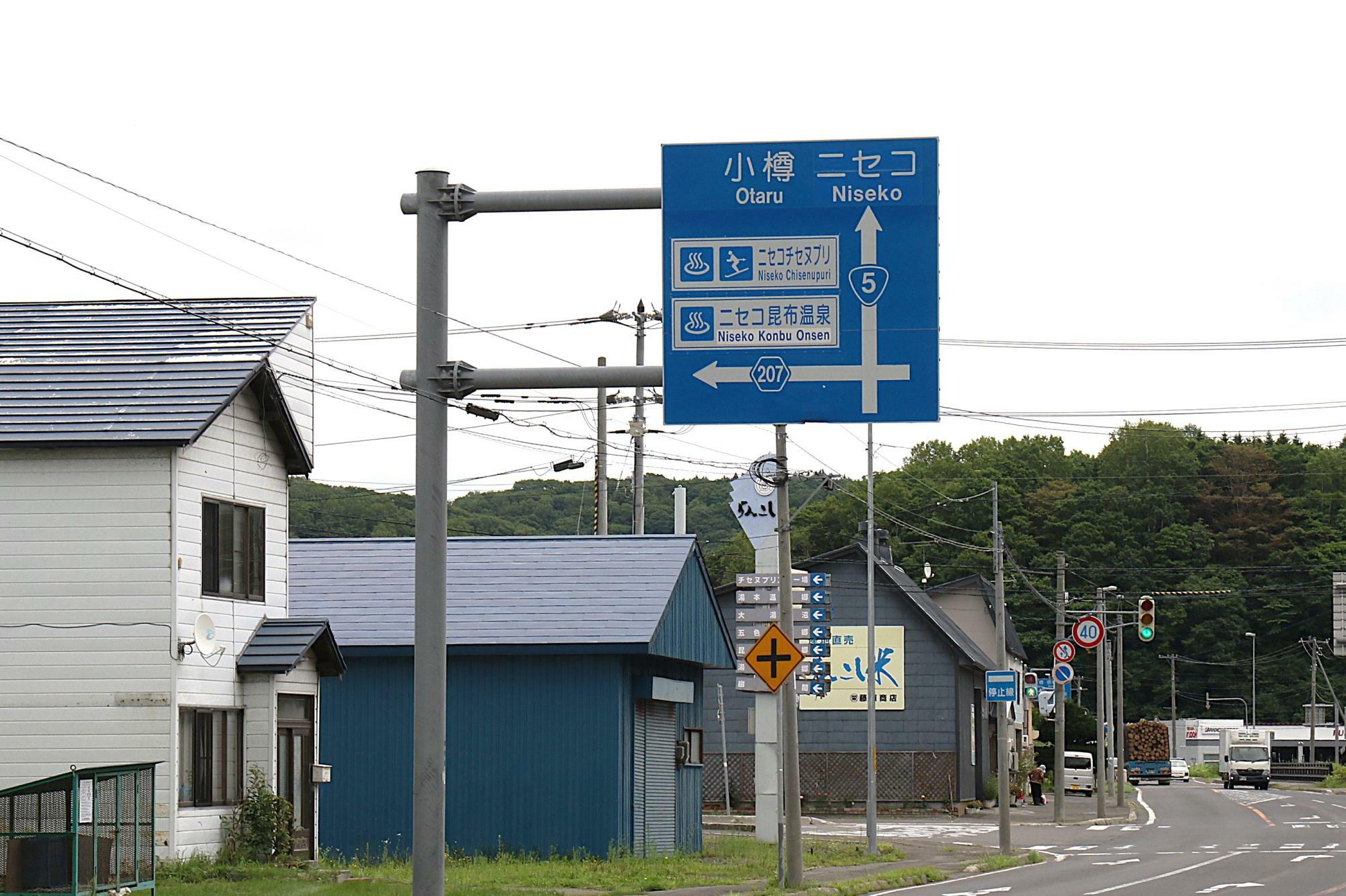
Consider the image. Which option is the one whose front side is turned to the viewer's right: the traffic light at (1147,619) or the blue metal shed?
the blue metal shed

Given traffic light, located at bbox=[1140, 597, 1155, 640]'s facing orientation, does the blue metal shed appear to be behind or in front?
in front

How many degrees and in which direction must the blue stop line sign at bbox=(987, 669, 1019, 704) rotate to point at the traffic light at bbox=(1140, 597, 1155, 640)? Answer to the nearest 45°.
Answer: approximately 180°

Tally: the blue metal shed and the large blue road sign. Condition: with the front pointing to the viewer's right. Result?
1

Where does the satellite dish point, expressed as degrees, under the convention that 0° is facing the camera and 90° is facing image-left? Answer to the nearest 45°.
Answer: approximately 315°

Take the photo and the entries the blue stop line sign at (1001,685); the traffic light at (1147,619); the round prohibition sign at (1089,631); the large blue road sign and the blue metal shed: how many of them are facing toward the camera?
4

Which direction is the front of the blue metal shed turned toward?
to the viewer's right

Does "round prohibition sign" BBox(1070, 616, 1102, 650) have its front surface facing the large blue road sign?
yes

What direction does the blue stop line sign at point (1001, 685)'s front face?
toward the camera

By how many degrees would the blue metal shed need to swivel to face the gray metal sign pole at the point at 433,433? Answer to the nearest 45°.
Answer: approximately 90° to its right

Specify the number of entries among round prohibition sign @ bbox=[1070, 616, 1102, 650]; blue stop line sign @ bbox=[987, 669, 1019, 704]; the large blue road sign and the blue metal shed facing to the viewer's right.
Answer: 1

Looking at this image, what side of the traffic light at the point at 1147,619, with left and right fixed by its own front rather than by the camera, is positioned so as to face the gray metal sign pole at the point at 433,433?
front

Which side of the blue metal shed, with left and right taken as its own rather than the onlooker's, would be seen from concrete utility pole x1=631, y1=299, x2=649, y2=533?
left

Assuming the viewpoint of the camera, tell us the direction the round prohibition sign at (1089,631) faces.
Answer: facing the viewer

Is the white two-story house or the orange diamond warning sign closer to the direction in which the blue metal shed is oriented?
the orange diamond warning sign

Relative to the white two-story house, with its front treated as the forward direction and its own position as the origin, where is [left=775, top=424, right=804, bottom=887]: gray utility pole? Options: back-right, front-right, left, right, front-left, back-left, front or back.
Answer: front-left
